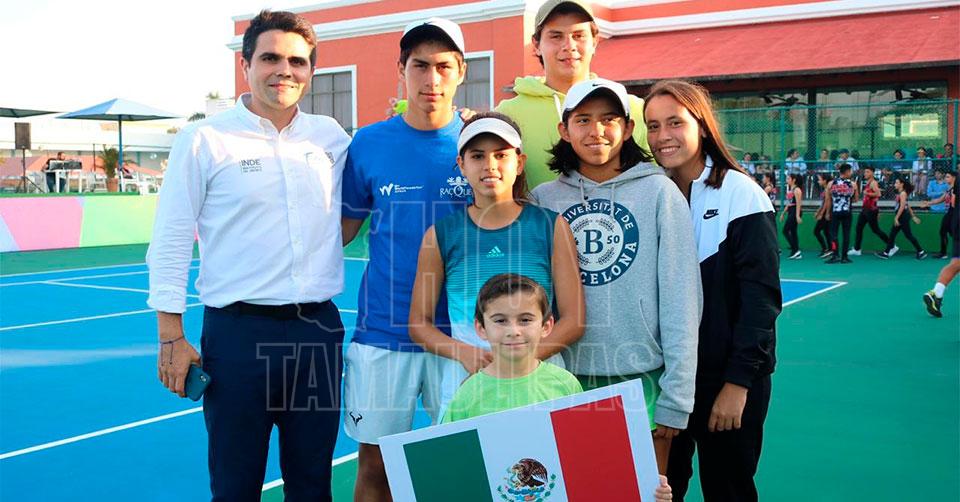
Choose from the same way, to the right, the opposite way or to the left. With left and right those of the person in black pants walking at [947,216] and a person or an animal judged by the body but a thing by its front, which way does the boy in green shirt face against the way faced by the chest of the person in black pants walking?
to the left

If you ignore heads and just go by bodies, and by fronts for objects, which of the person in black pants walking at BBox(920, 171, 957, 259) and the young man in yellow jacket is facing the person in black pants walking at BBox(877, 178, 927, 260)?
the person in black pants walking at BBox(920, 171, 957, 259)

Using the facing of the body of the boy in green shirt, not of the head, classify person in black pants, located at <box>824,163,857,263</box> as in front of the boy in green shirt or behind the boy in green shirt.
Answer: behind

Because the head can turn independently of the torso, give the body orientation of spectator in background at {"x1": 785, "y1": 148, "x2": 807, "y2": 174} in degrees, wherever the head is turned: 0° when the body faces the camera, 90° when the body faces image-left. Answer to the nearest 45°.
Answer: approximately 0°

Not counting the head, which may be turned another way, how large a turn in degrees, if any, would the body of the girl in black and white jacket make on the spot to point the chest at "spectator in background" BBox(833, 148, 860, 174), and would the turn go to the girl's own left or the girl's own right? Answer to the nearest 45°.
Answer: approximately 135° to the girl's own right

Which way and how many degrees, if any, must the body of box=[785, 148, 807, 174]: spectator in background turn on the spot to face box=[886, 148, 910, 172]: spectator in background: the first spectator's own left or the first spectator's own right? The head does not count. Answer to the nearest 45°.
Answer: approximately 90° to the first spectator's own left

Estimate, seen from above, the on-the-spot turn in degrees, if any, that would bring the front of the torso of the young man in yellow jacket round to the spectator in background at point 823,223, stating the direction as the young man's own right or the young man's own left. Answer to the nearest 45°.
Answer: approximately 180°

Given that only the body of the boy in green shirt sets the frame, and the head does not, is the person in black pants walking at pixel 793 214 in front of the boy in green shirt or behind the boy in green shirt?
behind
